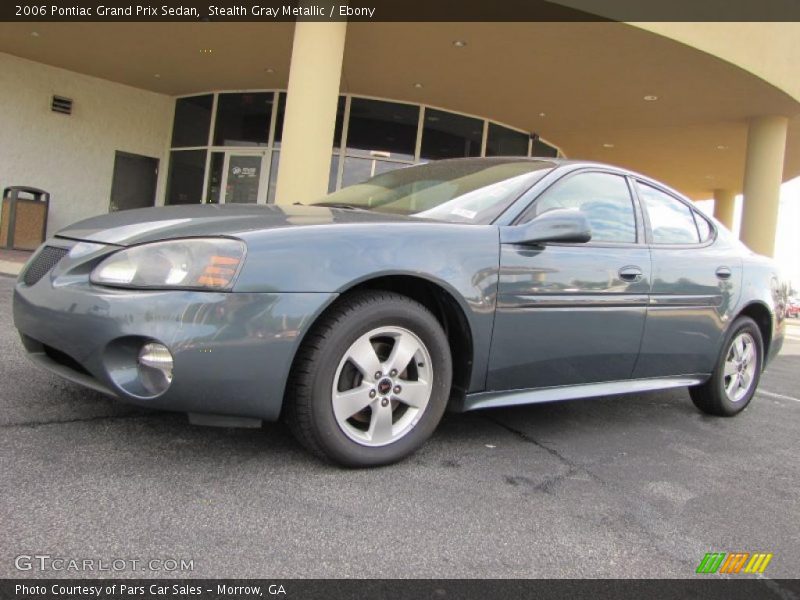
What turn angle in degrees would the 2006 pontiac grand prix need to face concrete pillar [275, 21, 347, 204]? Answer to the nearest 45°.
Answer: approximately 135° to its right

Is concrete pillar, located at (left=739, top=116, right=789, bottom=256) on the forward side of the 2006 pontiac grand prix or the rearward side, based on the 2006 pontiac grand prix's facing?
on the rearward side

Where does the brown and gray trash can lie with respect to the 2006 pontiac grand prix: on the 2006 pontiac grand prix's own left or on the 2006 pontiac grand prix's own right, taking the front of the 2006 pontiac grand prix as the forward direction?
on the 2006 pontiac grand prix's own right
